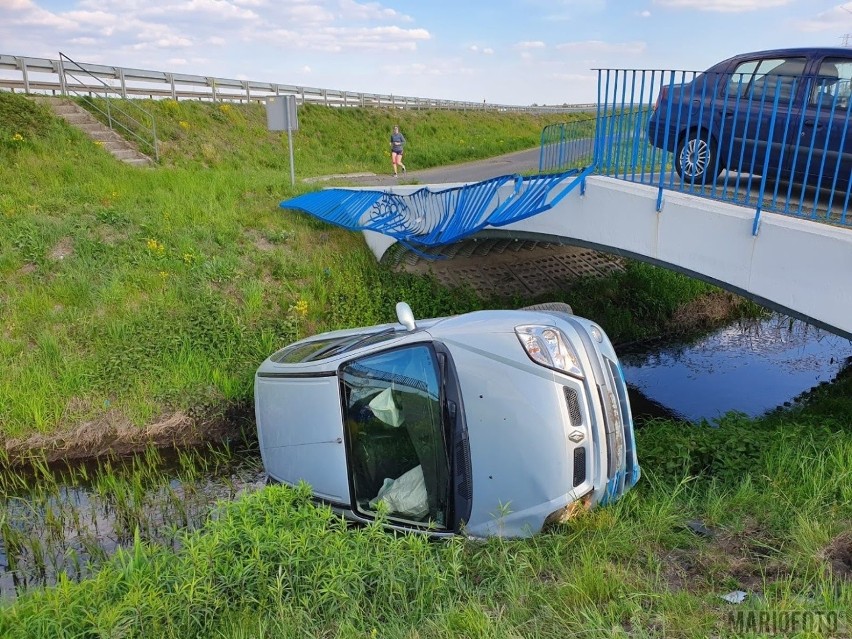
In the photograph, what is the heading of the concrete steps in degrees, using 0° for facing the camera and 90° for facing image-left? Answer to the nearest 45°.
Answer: approximately 315°
